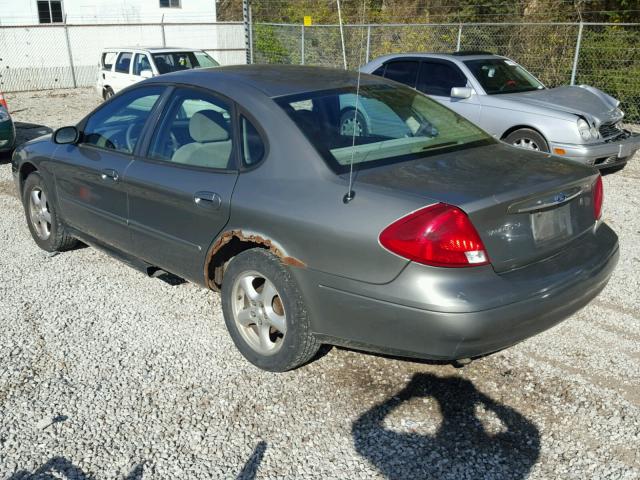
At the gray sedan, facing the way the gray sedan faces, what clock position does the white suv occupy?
The white suv is roughly at 1 o'clock from the gray sedan.

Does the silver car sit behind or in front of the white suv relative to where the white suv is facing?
in front

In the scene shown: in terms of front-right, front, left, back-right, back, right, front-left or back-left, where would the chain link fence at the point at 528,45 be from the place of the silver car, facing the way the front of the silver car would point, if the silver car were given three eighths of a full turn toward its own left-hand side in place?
front

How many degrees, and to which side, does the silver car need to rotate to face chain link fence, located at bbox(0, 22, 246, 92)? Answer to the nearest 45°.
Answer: approximately 180°

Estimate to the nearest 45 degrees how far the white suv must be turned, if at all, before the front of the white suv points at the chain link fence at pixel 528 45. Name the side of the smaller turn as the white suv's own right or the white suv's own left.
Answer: approximately 45° to the white suv's own left

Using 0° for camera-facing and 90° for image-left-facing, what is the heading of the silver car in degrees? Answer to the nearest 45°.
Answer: approximately 315°

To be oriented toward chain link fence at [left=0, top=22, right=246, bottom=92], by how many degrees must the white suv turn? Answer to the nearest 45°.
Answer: approximately 135° to its left

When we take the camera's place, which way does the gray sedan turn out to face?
facing away from the viewer and to the left of the viewer

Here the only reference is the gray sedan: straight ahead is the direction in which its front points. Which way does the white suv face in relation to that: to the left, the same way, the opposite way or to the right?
the opposite way

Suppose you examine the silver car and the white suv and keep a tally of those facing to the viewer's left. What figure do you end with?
0

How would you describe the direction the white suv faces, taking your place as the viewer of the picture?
facing the viewer and to the right of the viewer

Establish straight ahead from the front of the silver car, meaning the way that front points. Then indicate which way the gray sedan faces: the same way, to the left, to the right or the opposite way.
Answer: the opposite way

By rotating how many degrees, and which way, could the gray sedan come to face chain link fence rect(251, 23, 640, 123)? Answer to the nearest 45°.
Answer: approximately 45° to its right

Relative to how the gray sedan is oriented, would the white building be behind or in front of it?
in front

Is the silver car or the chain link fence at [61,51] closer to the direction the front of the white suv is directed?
the silver car

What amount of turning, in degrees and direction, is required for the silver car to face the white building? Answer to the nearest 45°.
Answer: approximately 180°
